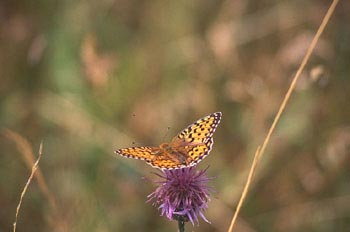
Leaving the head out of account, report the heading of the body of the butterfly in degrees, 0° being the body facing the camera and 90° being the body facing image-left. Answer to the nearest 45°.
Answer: approximately 135°
